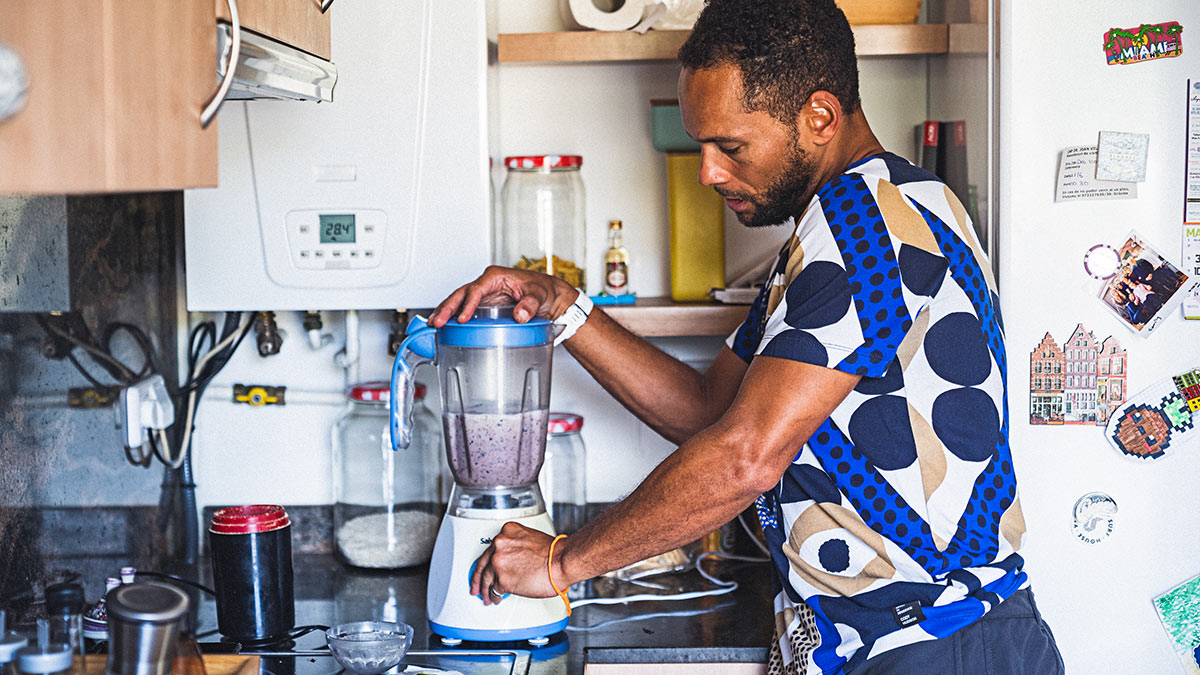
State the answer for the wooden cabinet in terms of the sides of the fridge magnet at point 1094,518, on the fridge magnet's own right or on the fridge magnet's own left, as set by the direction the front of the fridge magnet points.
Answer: on the fridge magnet's own right

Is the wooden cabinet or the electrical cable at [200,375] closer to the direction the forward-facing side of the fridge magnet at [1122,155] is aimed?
the wooden cabinet

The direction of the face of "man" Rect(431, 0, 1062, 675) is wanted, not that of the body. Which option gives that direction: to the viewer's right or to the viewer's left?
to the viewer's left

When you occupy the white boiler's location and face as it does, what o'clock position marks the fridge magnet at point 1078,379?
The fridge magnet is roughly at 10 o'clock from the white boiler.
